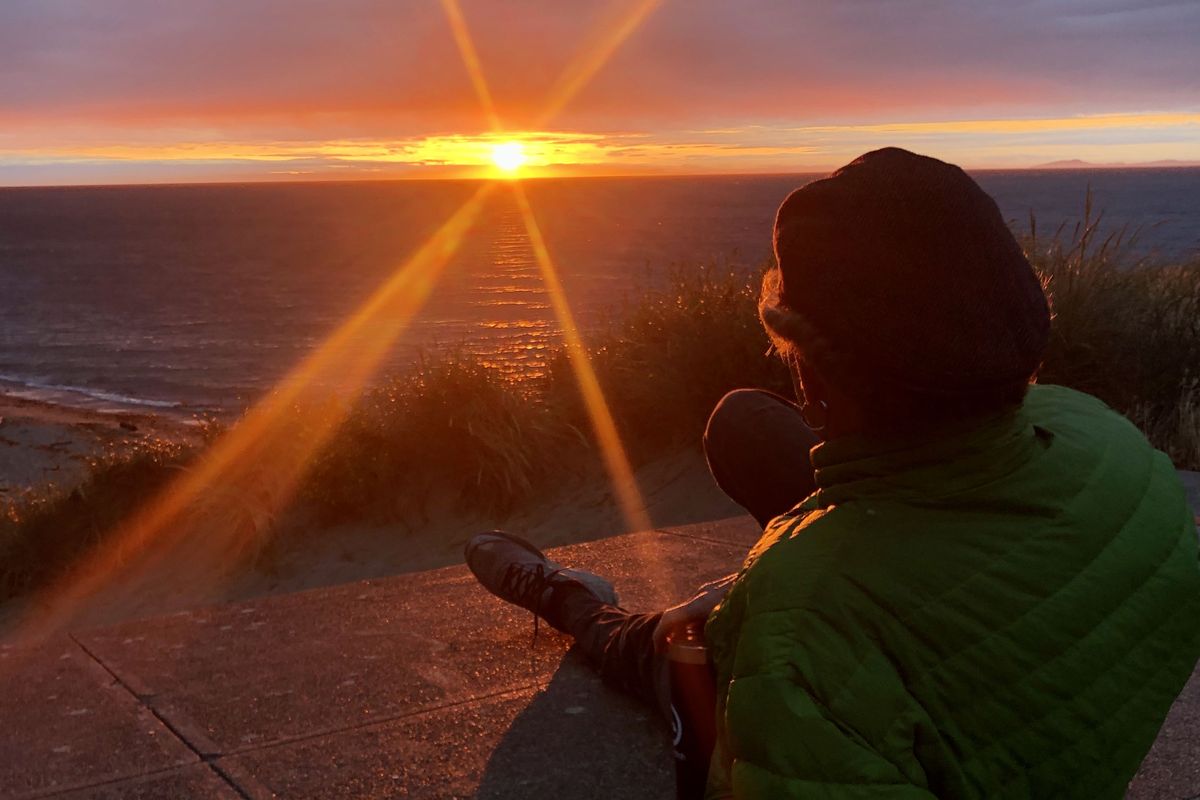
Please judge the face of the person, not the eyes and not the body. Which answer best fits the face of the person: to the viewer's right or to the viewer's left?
to the viewer's left

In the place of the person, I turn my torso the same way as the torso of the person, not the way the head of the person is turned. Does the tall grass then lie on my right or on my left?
on my right

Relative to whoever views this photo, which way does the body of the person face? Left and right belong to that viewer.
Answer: facing away from the viewer and to the left of the viewer

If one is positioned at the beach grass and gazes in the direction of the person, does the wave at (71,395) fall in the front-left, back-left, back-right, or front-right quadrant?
back-right

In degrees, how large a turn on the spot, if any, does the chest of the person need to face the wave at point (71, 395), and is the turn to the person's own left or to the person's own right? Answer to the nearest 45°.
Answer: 0° — they already face it
